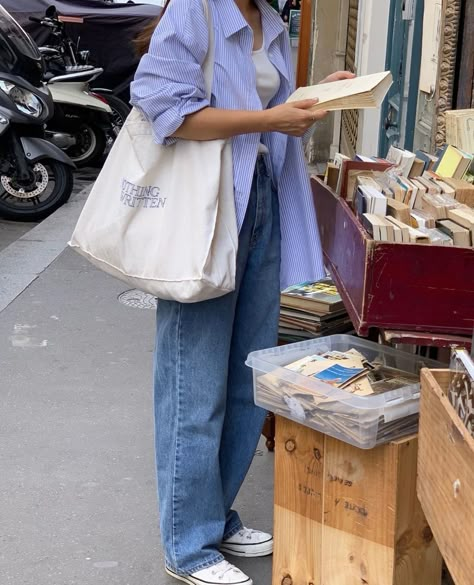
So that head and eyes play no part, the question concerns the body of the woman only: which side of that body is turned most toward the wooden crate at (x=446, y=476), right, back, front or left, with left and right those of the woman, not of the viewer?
front

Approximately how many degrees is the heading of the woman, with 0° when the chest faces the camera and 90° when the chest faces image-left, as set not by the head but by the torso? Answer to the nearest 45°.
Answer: approximately 315°

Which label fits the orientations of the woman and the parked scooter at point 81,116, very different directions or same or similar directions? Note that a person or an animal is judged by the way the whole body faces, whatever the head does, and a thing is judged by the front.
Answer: very different directions

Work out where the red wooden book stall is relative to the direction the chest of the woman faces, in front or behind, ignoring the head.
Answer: in front

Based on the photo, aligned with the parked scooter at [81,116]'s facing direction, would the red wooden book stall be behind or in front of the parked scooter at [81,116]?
behind

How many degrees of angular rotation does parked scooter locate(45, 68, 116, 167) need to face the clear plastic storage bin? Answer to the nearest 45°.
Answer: approximately 135° to its left

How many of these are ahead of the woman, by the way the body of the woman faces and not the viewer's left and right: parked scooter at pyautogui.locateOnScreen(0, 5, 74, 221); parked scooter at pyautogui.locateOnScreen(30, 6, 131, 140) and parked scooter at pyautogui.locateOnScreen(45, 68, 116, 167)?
0

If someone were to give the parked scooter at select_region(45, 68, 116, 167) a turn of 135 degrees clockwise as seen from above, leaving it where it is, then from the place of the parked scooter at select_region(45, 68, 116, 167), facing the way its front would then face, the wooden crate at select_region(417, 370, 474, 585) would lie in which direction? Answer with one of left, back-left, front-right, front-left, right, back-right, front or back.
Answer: right
